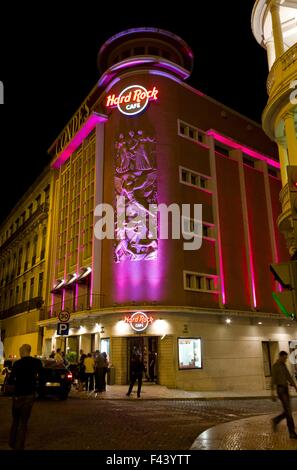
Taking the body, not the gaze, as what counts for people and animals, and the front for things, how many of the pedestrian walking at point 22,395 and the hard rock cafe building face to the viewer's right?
0

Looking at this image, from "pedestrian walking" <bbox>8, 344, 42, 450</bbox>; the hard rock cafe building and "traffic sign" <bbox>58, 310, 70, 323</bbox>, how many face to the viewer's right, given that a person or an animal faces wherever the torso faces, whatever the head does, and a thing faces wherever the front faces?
0

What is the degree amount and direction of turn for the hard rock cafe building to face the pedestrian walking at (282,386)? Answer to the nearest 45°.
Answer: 0° — it already faces them

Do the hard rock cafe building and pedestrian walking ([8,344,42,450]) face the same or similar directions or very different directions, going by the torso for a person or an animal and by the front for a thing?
very different directions

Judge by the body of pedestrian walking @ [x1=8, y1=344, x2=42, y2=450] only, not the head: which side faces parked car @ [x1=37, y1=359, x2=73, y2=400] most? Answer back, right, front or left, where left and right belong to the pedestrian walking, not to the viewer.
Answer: front

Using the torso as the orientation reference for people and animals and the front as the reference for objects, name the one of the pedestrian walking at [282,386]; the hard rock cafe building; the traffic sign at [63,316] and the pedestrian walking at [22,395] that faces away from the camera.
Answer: the pedestrian walking at [22,395]

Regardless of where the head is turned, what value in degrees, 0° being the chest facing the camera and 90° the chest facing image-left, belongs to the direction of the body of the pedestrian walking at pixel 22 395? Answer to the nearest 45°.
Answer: approximately 180°

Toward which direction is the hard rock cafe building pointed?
toward the camera

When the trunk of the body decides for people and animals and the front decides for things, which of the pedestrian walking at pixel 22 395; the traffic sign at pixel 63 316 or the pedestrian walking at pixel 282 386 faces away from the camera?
the pedestrian walking at pixel 22 395

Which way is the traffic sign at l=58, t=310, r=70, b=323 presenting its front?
toward the camera

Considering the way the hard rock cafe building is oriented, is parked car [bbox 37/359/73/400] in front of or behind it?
in front

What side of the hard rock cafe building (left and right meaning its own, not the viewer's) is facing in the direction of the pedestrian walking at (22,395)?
front
